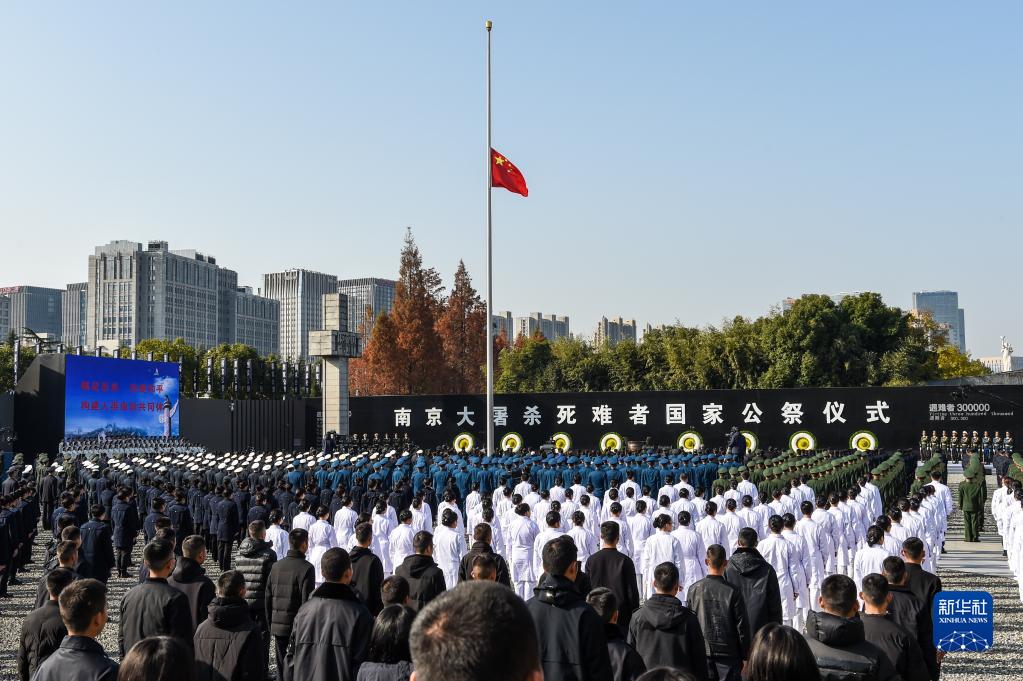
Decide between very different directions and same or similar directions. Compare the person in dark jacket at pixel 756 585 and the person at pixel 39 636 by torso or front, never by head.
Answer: same or similar directions

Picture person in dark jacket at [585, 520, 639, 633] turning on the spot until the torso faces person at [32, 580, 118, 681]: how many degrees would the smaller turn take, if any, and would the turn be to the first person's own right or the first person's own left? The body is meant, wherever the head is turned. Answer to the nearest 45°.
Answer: approximately 135° to the first person's own left

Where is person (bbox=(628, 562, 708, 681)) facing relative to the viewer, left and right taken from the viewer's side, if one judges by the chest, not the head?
facing away from the viewer

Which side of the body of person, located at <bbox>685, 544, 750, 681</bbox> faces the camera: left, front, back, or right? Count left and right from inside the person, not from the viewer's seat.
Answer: back

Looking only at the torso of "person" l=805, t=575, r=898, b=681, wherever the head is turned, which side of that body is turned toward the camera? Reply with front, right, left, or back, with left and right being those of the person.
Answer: back

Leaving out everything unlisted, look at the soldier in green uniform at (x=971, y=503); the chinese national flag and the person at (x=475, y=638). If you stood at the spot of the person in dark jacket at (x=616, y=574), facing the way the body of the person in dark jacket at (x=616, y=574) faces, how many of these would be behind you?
1

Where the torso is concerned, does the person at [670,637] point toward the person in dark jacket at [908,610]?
no

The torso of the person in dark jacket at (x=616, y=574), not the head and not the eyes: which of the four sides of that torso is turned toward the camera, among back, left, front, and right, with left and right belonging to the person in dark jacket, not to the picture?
back

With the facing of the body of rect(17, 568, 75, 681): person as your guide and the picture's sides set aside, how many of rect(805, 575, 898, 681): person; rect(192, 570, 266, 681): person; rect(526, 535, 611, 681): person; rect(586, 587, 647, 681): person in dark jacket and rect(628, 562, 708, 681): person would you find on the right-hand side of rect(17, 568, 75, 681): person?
5

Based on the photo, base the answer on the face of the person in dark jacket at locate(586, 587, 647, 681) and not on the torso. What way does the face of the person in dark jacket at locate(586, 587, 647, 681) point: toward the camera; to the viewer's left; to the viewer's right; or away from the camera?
away from the camera

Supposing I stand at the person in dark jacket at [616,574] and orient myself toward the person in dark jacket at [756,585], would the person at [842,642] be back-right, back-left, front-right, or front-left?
front-right

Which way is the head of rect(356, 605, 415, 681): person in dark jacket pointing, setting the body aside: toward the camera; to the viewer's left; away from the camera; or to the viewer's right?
away from the camera

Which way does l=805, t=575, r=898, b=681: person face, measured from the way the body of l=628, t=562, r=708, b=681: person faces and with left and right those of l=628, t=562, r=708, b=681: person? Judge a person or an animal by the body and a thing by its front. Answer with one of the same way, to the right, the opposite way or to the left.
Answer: the same way

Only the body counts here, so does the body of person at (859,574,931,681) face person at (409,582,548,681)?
no

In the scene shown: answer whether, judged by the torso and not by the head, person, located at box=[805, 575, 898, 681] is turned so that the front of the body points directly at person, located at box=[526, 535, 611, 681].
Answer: no

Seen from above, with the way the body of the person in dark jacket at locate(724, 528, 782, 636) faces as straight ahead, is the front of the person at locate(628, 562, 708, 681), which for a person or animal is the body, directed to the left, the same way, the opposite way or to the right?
the same way

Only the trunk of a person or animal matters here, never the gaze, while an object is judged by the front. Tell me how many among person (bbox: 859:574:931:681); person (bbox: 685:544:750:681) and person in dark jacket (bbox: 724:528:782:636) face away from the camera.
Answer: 3

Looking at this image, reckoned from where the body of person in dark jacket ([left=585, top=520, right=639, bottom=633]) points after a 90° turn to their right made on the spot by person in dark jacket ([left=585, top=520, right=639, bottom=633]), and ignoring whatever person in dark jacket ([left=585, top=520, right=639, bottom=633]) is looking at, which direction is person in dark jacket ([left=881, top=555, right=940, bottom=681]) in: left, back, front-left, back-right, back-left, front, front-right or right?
front-right

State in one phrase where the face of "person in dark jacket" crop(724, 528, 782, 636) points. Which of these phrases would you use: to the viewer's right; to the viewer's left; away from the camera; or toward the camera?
away from the camera
